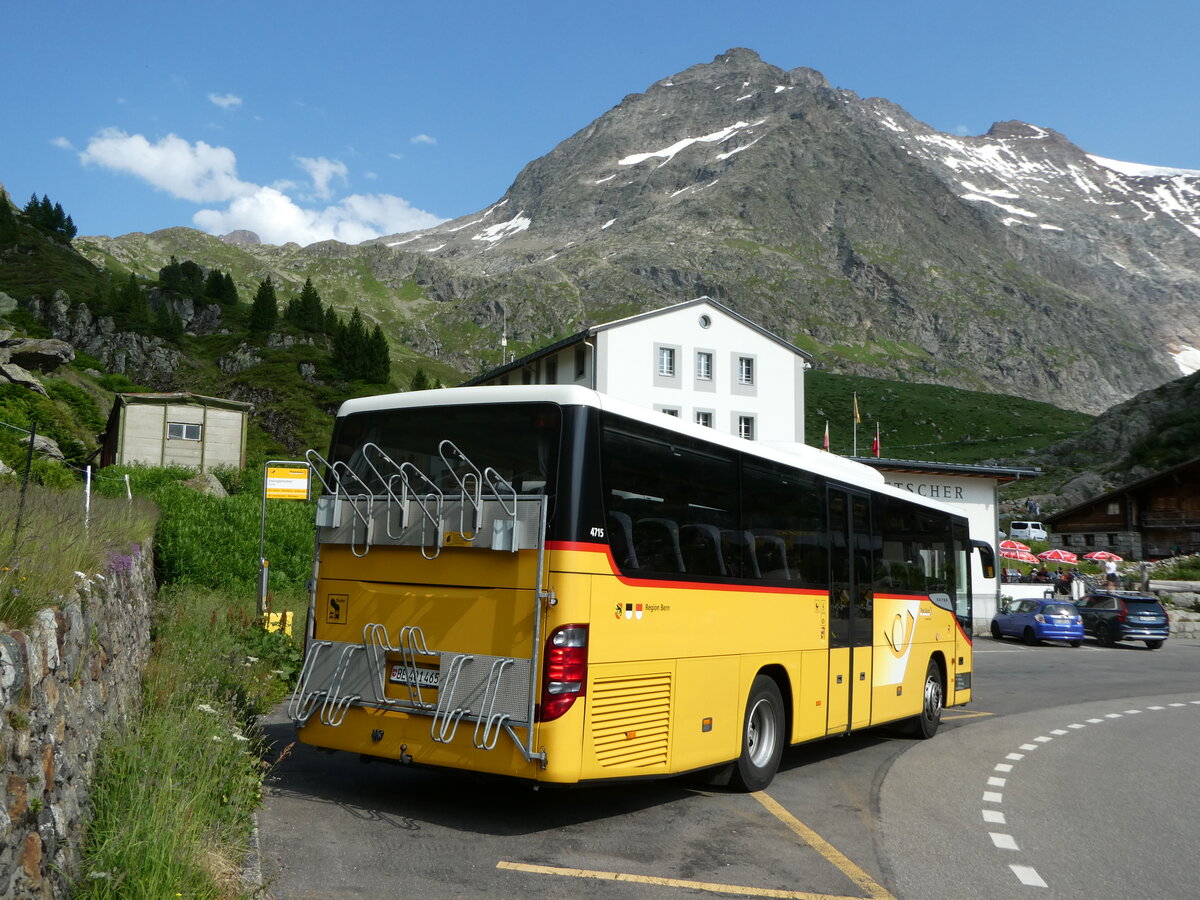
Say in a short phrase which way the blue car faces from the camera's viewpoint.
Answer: facing away from the viewer and to the left of the viewer

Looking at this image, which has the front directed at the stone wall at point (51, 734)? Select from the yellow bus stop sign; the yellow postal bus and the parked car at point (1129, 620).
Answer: the yellow bus stop sign

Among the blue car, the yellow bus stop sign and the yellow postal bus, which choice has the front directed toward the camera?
the yellow bus stop sign

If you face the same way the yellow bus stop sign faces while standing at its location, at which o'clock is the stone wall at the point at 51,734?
The stone wall is roughly at 12 o'clock from the yellow bus stop sign.

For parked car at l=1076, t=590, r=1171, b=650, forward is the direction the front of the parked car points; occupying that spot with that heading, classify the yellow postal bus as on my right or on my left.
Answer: on my left

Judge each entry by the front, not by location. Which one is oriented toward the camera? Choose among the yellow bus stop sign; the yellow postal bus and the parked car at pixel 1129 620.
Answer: the yellow bus stop sign

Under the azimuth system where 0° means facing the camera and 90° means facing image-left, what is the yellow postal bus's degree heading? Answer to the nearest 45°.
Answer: approximately 225°

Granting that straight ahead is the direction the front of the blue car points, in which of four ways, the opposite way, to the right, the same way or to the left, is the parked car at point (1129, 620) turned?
the same way

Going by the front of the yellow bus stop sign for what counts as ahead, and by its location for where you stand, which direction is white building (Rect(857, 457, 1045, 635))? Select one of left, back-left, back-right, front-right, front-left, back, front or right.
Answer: back-left

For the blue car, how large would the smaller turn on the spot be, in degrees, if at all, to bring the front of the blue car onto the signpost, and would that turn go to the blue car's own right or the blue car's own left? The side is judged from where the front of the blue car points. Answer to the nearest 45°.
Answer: approximately 90° to the blue car's own left

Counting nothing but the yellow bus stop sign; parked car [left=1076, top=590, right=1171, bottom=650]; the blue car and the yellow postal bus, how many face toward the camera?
1

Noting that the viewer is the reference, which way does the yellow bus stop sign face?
facing the viewer

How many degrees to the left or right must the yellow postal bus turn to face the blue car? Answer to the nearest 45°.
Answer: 0° — it already faces it

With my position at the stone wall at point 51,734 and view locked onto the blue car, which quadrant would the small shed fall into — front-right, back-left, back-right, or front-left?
front-left

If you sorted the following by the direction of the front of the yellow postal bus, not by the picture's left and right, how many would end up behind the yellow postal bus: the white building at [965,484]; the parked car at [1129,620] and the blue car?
0
